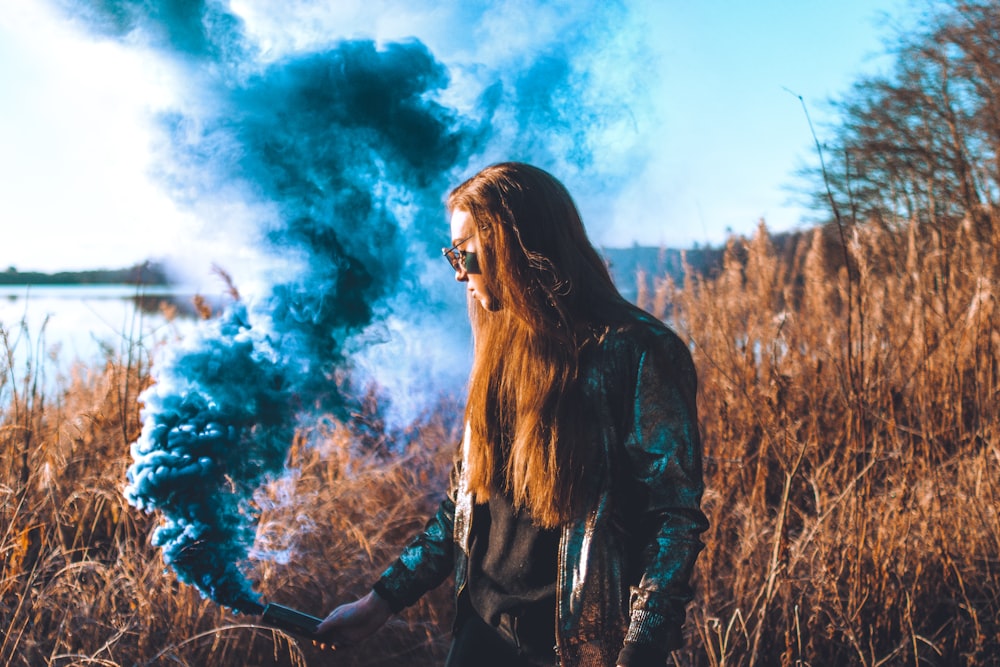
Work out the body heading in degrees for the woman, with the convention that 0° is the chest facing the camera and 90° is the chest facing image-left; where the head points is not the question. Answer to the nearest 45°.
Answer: approximately 45°

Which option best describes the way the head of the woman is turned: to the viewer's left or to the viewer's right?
to the viewer's left
